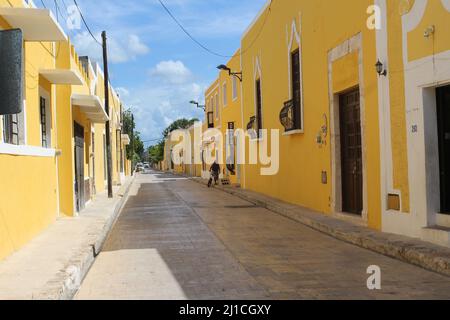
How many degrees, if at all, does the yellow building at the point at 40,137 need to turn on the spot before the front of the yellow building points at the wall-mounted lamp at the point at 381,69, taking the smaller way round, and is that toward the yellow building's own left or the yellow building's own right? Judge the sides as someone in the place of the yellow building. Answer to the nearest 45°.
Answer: approximately 45° to the yellow building's own right

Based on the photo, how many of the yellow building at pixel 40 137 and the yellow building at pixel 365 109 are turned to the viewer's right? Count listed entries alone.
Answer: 1

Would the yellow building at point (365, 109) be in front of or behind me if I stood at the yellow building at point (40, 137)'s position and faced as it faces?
in front

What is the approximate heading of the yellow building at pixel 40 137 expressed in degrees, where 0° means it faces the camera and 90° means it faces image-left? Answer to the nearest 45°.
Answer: approximately 270°

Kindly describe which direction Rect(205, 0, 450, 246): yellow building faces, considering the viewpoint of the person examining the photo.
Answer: facing the viewer and to the left of the viewer

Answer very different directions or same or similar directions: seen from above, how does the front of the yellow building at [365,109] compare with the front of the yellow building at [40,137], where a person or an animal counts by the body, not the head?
very different directions
